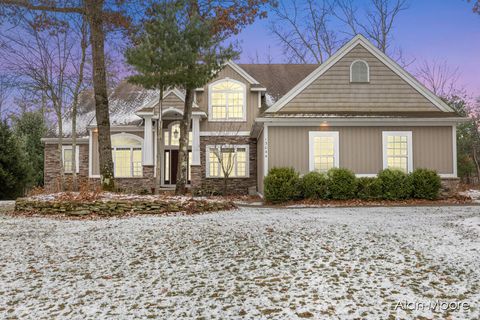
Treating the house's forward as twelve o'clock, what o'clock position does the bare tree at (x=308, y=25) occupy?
The bare tree is roughly at 6 o'clock from the house.

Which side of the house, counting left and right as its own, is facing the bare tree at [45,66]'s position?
right

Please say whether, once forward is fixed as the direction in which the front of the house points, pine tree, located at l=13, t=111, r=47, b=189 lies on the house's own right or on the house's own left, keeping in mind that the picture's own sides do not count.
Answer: on the house's own right

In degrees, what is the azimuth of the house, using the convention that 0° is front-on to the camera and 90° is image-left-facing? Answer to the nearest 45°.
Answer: approximately 0°

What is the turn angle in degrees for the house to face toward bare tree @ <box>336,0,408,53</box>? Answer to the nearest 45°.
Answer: approximately 180°

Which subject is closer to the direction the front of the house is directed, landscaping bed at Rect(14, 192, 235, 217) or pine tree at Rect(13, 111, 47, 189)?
the landscaping bed
